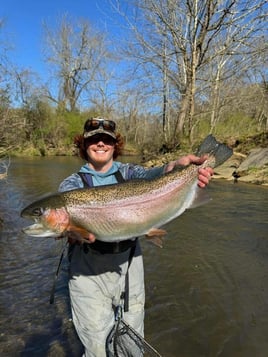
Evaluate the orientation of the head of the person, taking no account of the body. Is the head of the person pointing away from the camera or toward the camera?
toward the camera

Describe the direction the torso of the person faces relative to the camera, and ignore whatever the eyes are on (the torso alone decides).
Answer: toward the camera
